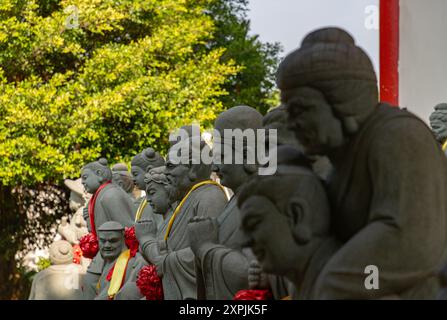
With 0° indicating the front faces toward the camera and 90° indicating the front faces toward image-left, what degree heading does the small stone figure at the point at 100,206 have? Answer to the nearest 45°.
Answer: approximately 90°

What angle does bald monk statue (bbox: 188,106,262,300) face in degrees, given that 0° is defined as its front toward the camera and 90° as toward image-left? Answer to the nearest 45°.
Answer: approximately 45°

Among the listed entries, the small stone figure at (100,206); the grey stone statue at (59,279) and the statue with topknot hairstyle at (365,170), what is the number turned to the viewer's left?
2

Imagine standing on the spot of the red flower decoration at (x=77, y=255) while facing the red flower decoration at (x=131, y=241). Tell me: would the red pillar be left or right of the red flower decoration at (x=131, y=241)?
left

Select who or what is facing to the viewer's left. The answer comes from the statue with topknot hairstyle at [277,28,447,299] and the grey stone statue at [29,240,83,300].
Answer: the statue with topknot hairstyle

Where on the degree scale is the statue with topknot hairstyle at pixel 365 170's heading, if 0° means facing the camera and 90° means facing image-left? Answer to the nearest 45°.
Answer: approximately 90°

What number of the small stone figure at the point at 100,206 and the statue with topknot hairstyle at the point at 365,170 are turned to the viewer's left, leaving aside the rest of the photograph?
2
